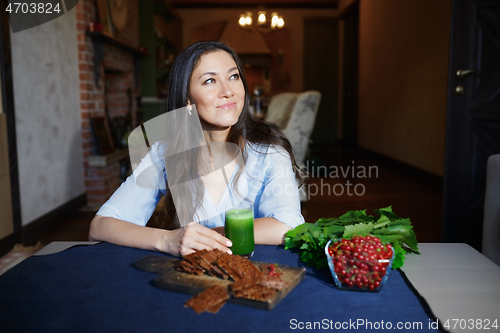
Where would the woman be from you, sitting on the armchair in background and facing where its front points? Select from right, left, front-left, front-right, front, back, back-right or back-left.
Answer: front-left

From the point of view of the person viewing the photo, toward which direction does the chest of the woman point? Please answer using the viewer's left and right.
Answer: facing the viewer

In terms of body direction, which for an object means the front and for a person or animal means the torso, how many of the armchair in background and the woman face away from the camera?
0

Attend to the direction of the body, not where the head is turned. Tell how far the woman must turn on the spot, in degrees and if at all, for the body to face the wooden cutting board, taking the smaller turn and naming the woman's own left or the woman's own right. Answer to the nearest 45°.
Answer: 0° — they already face it

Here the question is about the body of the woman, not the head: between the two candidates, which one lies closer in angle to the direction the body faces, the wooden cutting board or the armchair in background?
the wooden cutting board

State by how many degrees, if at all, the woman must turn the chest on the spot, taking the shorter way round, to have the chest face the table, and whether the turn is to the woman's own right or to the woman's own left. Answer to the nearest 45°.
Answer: approximately 45° to the woman's own left

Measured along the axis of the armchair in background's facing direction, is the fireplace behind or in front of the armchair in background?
in front

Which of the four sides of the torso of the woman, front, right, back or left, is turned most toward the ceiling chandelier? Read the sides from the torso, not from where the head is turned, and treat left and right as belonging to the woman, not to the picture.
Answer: back

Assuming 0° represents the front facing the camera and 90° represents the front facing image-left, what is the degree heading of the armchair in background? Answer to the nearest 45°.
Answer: approximately 45°

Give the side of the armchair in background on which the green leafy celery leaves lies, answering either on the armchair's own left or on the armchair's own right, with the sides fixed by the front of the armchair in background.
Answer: on the armchair's own left

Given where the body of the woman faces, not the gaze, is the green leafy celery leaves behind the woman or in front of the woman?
in front

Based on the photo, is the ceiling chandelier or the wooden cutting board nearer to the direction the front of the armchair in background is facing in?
the wooden cutting board

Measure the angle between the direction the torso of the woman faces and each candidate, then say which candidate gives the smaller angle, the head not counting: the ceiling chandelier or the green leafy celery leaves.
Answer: the green leafy celery leaves
